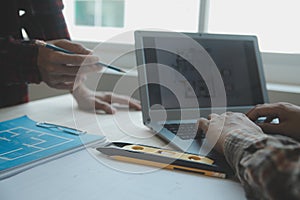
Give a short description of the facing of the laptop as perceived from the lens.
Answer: facing the viewer and to the right of the viewer
